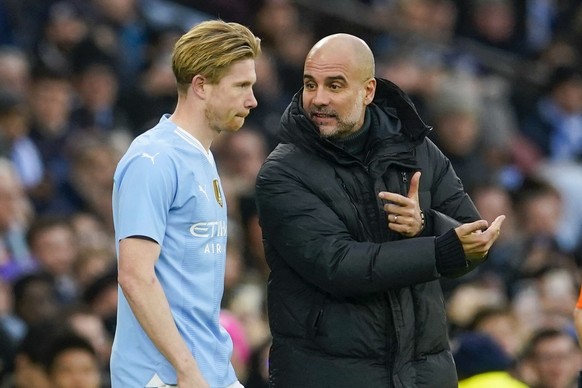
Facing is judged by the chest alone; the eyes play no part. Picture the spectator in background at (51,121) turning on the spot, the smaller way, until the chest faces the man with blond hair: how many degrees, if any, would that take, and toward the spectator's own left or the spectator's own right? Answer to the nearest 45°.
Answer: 0° — they already face them

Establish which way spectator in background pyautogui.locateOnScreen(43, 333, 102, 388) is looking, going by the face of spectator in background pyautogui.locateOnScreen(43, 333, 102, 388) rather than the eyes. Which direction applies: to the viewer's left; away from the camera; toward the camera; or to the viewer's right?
toward the camera

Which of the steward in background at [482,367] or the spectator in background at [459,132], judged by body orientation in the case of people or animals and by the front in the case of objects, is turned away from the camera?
the steward in background at [482,367]

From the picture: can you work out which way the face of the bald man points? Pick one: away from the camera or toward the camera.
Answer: toward the camera

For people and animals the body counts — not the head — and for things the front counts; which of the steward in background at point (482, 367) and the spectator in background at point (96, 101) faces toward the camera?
the spectator in background at point (96, 101)

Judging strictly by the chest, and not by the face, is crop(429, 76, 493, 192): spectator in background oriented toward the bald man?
yes

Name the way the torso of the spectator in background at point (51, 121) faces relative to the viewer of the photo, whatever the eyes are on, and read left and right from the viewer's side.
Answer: facing the viewer

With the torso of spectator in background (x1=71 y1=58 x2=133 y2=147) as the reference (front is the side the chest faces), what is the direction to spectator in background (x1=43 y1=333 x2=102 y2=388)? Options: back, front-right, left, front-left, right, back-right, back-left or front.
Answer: front

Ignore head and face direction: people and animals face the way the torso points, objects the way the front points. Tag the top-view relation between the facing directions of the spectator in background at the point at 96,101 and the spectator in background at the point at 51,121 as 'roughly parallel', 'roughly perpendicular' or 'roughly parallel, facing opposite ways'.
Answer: roughly parallel

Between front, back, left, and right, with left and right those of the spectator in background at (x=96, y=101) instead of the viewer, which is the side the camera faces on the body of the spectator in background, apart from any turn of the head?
front

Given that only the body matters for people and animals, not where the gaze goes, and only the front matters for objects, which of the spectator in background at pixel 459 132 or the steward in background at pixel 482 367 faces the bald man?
the spectator in background at pixel 459 132

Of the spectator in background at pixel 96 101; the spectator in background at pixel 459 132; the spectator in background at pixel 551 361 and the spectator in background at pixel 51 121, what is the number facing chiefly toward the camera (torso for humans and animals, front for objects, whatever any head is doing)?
4

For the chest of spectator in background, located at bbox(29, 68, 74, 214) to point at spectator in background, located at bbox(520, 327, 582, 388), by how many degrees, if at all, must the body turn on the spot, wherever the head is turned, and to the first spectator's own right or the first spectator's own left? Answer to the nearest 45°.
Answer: approximately 45° to the first spectator's own left

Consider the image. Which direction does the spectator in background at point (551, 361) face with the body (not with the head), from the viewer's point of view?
toward the camera

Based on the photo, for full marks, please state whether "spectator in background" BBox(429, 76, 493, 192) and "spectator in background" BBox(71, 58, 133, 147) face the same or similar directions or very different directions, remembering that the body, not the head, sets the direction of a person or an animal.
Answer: same or similar directions

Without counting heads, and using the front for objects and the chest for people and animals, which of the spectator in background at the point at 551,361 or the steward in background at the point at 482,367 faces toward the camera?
the spectator in background at the point at 551,361
